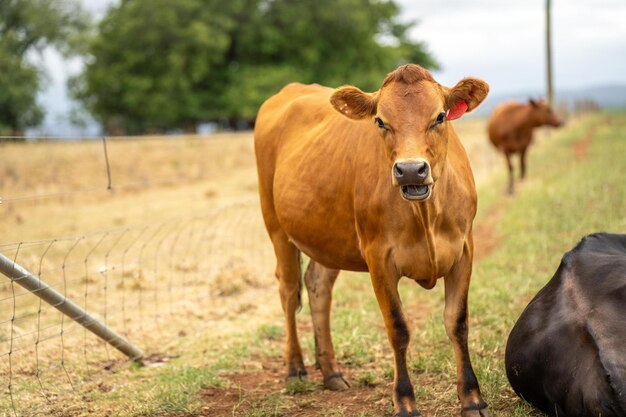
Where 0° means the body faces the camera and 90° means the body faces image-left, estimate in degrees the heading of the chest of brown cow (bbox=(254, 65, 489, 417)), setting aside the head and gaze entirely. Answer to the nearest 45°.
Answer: approximately 315°

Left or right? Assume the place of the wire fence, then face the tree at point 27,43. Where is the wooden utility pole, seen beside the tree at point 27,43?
right

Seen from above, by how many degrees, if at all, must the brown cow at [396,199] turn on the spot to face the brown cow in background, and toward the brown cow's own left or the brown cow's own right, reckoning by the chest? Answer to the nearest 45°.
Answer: approximately 135° to the brown cow's own left

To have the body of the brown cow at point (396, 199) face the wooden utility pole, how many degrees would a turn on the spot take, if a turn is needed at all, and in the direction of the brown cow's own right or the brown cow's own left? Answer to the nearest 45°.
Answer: approximately 135° to the brown cow's own left

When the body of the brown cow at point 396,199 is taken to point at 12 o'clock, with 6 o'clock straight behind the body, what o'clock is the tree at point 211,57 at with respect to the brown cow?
The tree is roughly at 7 o'clock from the brown cow.

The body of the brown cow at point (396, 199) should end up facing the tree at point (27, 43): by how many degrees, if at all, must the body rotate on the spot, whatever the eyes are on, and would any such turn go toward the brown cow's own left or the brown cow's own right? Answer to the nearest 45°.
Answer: approximately 180°
